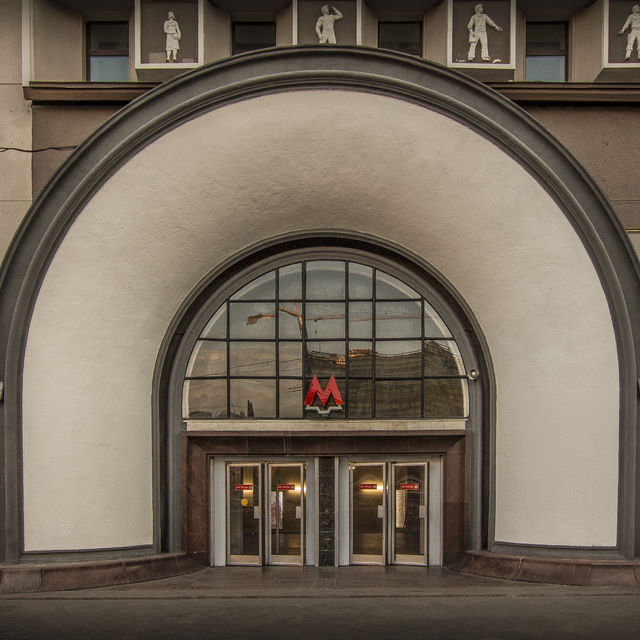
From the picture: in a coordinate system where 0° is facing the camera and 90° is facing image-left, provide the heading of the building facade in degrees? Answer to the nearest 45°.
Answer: approximately 0°
